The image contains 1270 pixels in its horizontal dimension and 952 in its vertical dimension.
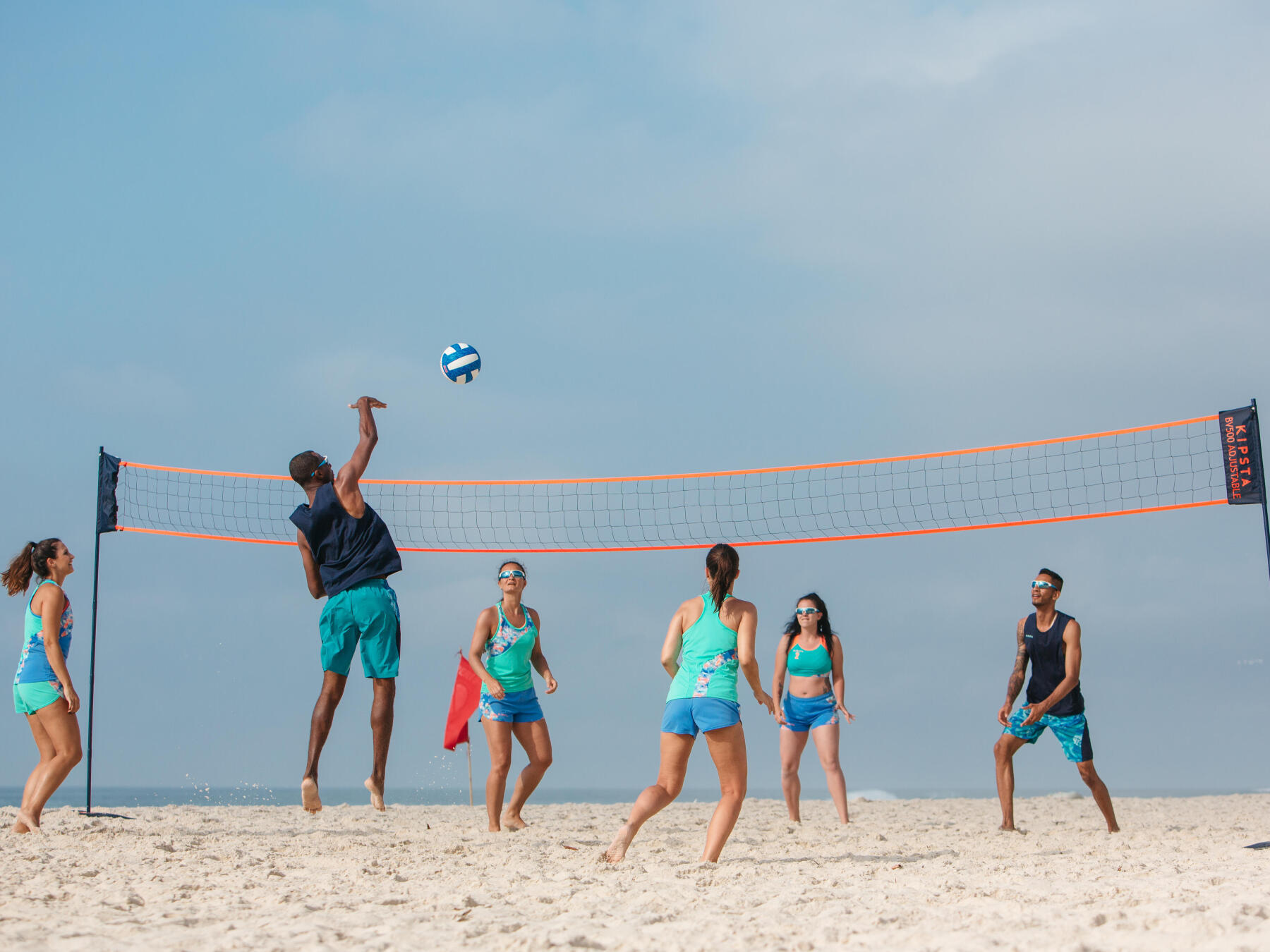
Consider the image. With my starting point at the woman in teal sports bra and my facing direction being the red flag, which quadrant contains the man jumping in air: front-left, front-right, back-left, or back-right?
front-left

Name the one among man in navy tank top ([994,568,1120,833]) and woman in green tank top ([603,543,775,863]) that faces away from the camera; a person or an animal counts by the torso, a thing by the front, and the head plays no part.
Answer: the woman in green tank top

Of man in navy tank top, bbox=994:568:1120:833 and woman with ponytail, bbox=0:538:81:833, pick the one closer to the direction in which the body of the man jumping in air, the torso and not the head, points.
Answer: the man in navy tank top

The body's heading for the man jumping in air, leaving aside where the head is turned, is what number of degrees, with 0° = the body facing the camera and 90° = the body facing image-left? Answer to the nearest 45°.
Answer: approximately 225°

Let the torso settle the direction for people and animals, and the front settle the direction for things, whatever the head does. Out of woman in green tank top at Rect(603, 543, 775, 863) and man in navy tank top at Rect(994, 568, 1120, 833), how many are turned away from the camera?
1

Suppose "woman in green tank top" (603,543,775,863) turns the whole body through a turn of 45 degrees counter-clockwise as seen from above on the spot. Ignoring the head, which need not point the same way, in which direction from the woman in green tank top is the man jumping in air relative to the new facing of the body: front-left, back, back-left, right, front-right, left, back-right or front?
front

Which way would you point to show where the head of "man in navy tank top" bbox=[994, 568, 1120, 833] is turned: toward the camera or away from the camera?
toward the camera

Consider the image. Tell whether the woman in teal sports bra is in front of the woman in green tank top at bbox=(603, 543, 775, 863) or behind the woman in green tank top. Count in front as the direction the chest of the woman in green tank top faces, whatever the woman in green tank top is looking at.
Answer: in front

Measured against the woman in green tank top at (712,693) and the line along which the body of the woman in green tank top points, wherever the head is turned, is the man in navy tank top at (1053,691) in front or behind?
in front

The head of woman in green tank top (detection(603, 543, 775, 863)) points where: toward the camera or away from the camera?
away from the camera

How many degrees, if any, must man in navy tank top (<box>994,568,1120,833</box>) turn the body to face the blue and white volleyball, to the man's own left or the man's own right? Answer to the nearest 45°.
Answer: approximately 45° to the man's own right

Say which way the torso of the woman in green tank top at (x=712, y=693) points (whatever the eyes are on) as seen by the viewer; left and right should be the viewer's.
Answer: facing away from the viewer

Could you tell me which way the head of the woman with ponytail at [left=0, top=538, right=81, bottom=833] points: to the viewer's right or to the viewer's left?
to the viewer's right

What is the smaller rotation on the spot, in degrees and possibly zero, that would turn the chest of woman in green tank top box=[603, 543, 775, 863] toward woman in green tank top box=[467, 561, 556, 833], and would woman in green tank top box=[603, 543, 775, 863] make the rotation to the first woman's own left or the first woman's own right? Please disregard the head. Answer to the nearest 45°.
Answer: approximately 45° to the first woman's own left

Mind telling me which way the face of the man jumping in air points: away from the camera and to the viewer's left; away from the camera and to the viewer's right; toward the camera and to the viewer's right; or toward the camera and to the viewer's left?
away from the camera and to the viewer's right

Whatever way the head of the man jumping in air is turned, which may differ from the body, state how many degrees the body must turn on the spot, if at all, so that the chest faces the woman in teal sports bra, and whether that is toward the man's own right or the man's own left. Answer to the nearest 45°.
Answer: approximately 45° to the man's own right
